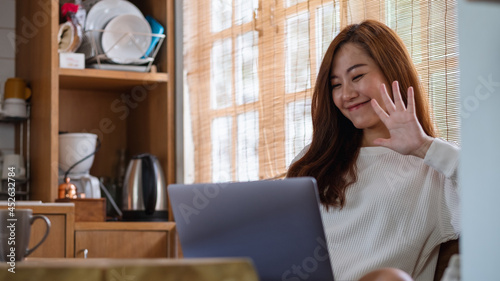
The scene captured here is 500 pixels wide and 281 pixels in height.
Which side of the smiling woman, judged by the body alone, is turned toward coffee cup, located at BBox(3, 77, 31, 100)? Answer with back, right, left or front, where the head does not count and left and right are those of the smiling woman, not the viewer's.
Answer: right

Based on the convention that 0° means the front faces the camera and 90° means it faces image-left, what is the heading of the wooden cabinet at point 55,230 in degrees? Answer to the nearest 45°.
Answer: approximately 0°

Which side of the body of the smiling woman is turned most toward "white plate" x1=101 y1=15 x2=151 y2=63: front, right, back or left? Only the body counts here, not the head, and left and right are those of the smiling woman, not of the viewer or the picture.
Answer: right

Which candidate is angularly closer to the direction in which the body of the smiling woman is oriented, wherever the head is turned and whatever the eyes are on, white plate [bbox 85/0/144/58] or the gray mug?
the gray mug
